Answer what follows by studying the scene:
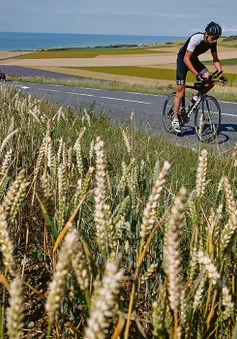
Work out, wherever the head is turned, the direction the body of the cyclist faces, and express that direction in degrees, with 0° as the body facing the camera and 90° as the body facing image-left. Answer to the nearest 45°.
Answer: approximately 315°

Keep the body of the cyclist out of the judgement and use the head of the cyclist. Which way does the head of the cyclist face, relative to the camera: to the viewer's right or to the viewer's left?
to the viewer's right
